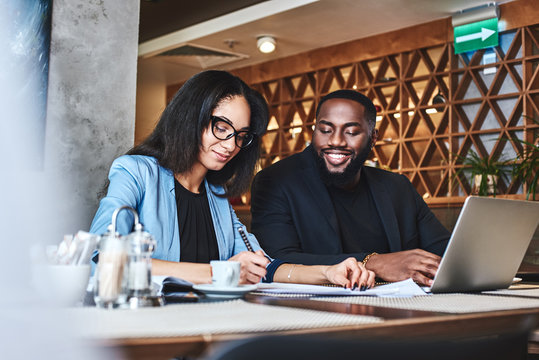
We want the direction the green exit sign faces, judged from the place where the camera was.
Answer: facing the viewer and to the left of the viewer

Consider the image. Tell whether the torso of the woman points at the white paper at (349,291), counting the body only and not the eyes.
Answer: yes

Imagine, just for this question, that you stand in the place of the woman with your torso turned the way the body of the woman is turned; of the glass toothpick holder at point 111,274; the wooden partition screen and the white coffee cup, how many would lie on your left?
1

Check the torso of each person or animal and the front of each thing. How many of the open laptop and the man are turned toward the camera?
1

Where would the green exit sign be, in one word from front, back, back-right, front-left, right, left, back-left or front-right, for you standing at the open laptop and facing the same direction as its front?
front-right

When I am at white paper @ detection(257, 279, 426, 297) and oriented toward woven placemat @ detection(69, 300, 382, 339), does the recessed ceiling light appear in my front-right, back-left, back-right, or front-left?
back-right

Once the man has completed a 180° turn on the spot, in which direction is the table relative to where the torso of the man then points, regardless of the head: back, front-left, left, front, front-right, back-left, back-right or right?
back

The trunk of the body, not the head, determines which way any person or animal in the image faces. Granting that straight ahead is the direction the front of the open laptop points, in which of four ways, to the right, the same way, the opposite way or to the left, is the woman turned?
the opposite way

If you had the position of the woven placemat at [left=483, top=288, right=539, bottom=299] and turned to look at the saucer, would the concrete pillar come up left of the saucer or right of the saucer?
right

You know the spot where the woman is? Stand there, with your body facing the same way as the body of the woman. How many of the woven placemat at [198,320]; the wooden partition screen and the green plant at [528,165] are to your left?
2

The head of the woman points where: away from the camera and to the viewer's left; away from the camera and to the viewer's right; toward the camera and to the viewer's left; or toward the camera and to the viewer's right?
toward the camera and to the viewer's right

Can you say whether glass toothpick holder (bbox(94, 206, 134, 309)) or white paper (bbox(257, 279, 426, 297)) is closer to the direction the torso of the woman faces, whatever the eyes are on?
the white paper

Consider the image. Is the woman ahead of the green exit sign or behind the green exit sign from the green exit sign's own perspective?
ahead

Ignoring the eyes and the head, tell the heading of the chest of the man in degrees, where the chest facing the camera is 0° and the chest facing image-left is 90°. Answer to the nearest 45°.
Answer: approximately 0°

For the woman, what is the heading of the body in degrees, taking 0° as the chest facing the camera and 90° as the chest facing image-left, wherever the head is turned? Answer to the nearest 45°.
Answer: approximately 315°

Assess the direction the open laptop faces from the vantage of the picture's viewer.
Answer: facing away from the viewer and to the left of the viewer

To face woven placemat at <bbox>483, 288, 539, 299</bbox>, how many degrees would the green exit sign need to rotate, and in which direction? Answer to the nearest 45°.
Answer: approximately 45° to its left

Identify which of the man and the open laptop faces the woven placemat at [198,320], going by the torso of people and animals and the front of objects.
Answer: the man
